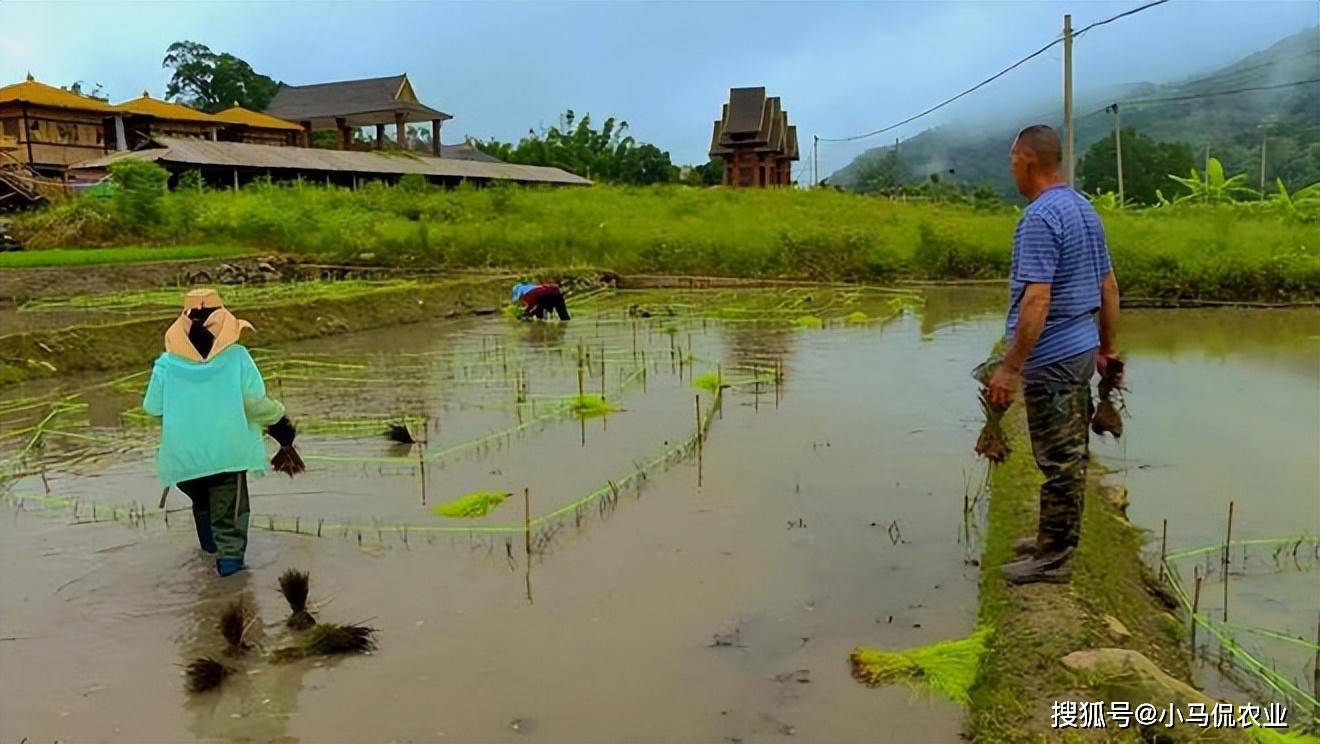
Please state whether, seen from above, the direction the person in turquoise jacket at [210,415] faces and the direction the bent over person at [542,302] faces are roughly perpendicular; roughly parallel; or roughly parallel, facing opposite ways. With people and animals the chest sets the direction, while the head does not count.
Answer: roughly perpendicular

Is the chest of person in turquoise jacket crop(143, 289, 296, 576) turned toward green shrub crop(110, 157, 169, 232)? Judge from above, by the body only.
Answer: yes

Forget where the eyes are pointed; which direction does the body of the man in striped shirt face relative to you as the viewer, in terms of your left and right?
facing away from the viewer and to the left of the viewer

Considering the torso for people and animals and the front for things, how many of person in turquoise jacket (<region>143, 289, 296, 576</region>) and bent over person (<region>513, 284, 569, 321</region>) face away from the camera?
1

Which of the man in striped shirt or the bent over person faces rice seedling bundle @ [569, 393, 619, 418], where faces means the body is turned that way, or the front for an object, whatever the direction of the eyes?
the man in striped shirt

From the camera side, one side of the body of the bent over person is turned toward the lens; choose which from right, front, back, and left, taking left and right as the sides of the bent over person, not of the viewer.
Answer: left

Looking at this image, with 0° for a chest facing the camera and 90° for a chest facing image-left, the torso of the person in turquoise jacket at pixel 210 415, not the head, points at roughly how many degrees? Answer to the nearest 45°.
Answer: approximately 180°

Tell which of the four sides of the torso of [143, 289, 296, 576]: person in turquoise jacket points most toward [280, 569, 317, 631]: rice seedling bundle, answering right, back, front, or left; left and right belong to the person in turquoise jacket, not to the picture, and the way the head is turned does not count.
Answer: back

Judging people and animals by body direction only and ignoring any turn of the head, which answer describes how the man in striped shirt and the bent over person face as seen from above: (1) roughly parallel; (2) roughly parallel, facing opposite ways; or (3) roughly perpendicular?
roughly perpendicular
